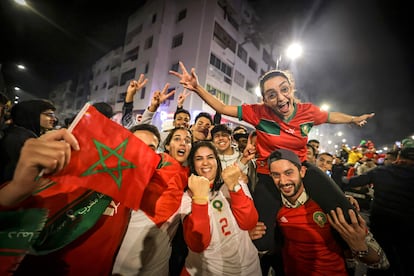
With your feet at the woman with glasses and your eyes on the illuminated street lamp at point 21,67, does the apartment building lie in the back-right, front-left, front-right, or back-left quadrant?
front-right

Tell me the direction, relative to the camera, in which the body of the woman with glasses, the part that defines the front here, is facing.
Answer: toward the camera

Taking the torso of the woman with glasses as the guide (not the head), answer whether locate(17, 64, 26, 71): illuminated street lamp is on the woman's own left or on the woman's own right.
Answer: on the woman's own right

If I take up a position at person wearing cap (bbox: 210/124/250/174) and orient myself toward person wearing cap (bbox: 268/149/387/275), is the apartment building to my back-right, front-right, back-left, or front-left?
back-left

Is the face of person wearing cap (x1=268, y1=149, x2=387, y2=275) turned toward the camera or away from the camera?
toward the camera

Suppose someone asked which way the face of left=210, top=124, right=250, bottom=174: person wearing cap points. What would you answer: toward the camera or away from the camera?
toward the camera
